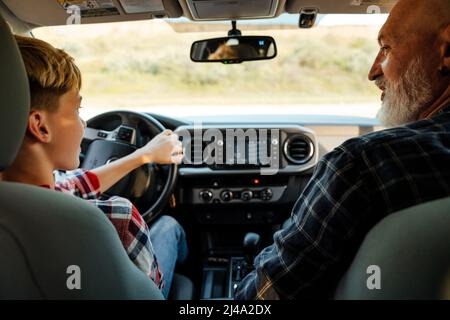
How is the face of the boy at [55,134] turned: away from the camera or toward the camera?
away from the camera

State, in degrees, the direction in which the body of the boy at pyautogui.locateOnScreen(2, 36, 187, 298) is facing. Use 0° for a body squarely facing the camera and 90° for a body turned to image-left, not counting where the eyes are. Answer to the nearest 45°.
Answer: approximately 225°

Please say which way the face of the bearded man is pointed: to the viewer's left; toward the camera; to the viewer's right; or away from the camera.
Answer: to the viewer's left

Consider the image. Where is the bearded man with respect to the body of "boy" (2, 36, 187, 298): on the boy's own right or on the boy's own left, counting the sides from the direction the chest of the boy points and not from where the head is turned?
on the boy's own right
